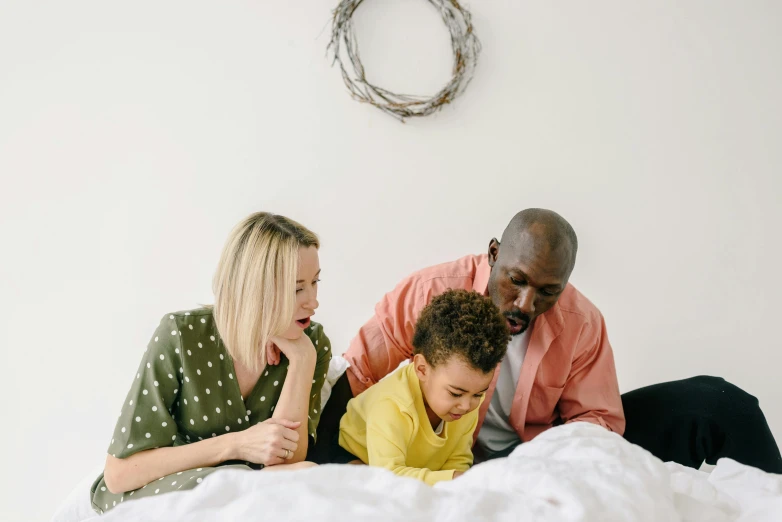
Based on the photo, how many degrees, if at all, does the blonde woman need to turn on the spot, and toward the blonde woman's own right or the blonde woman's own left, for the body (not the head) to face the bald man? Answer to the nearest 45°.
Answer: approximately 45° to the blonde woman's own left

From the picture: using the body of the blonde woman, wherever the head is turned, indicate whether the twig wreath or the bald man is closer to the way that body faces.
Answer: the bald man

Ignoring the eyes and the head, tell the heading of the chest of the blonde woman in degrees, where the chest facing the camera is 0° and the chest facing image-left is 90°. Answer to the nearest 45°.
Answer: approximately 315°

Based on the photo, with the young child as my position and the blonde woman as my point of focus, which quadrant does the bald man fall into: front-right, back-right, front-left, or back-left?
back-right

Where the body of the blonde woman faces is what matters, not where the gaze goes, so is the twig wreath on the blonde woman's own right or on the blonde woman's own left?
on the blonde woman's own left
